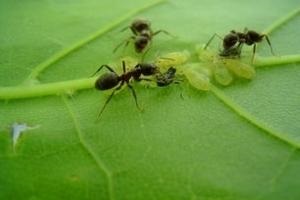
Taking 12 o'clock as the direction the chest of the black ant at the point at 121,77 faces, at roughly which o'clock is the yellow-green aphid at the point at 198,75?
The yellow-green aphid is roughly at 12 o'clock from the black ant.

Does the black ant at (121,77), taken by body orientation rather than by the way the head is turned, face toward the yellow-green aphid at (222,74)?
yes

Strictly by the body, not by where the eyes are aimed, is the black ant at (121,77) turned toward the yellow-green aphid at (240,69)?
yes

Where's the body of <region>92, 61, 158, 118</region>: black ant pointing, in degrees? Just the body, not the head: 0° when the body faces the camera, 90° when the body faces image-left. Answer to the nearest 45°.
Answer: approximately 270°
